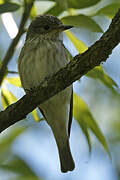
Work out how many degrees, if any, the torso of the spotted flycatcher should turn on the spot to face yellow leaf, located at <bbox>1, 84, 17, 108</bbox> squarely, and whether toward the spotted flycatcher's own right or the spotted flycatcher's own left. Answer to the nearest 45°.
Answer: approximately 45° to the spotted flycatcher's own right

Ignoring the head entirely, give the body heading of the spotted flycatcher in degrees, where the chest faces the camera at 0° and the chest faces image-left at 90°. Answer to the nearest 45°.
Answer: approximately 0°

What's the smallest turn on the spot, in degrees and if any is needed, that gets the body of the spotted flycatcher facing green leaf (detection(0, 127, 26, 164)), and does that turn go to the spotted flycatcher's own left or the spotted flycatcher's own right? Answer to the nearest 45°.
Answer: approximately 135° to the spotted flycatcher's own right
